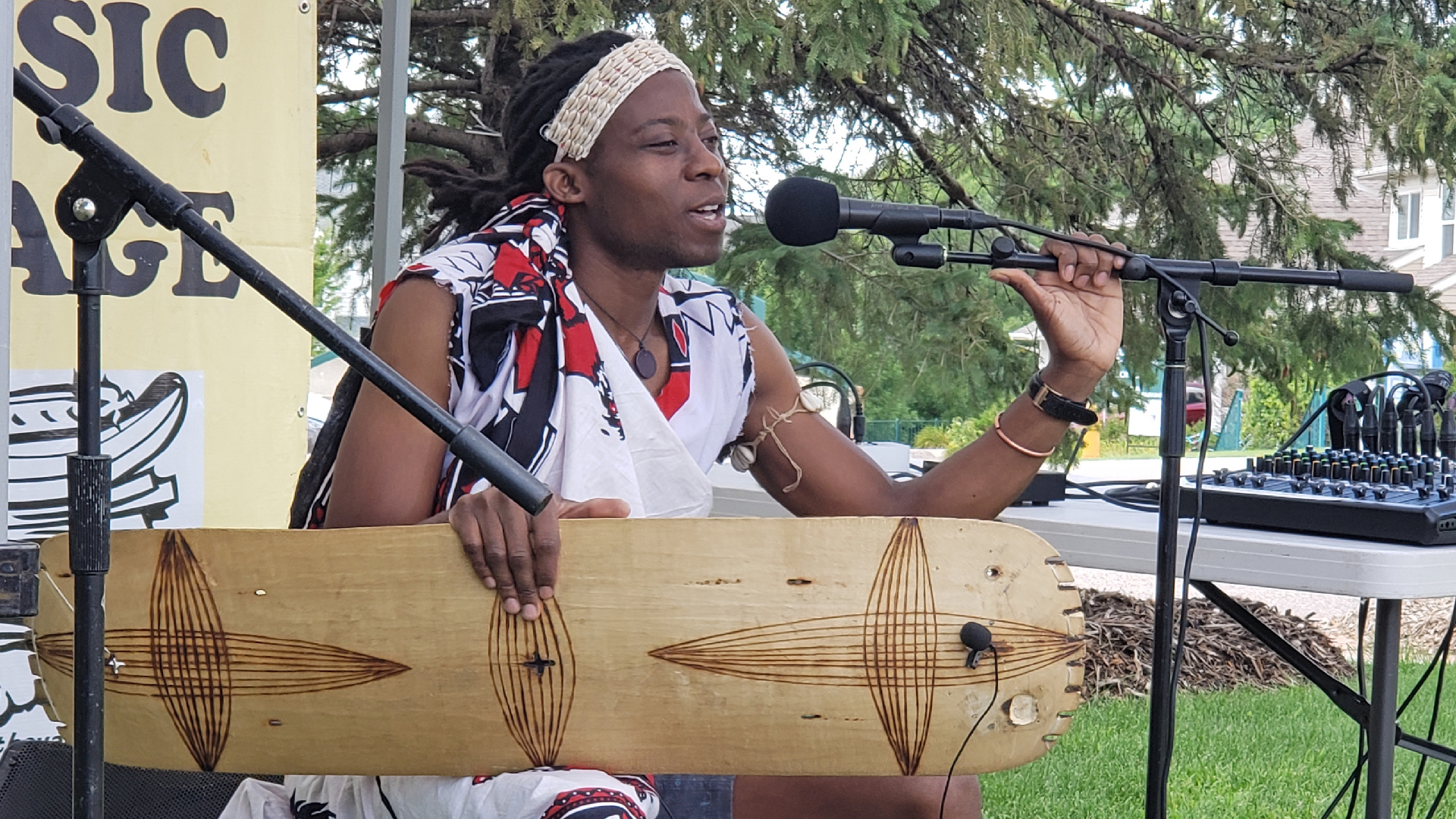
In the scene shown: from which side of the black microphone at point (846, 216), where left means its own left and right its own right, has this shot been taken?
left

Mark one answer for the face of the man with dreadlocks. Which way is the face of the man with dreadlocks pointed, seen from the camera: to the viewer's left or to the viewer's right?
to the viewer's right

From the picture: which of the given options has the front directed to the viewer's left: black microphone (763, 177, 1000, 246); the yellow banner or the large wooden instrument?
the black microphone

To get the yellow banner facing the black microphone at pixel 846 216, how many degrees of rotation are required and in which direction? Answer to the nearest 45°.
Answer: approximately 45° to its left

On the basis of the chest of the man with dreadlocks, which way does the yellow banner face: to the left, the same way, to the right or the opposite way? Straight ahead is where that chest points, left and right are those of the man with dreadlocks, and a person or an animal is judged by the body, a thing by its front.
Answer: the same way

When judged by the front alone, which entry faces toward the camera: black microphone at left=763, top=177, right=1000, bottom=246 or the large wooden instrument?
the large wooden instrument

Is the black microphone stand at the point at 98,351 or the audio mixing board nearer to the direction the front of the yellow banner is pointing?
the black microphone stand

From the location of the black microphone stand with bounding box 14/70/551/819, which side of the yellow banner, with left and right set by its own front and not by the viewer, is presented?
front

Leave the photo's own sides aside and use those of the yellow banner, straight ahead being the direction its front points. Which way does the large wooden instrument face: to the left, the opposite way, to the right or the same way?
the same way

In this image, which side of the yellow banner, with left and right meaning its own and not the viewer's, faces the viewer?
front

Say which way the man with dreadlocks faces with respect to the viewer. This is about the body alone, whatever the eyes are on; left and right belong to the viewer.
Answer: facing the viewer and to the right of the viewer

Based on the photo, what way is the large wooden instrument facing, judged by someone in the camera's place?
facing the viewer

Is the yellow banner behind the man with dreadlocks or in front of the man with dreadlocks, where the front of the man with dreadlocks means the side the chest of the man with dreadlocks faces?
behind

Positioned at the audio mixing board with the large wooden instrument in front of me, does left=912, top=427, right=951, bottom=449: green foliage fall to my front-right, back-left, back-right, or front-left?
back-right

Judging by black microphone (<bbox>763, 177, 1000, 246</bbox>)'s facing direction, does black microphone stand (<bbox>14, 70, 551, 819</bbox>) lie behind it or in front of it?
in front

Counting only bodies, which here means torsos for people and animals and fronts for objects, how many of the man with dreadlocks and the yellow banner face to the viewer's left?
0
